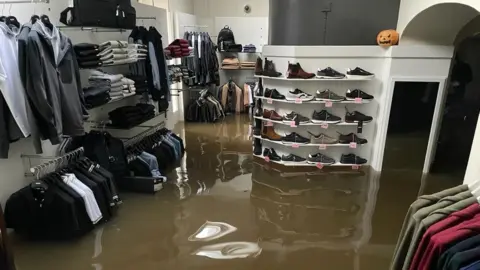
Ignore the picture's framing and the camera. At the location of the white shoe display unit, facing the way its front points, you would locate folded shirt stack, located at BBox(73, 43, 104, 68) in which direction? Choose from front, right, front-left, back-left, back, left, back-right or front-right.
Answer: front-right

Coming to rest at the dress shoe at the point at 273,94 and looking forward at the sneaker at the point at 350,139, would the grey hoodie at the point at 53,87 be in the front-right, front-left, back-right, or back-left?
back-right

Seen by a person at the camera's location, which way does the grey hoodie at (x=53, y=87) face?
facing the viewer and to the right of the viewer

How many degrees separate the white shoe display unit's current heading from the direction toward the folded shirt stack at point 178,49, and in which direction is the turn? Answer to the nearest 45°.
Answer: approximately 90° to its right
